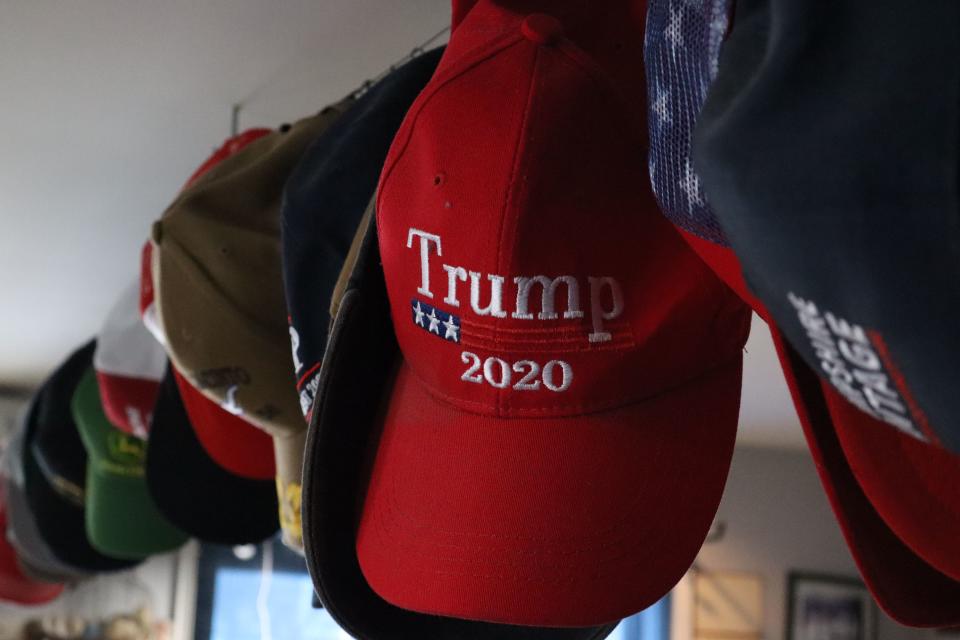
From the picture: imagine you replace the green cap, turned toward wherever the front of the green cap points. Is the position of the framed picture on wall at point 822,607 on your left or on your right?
on your left

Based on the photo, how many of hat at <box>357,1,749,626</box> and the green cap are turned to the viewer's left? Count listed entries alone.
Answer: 0

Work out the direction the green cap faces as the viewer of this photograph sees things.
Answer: facing the viewer and to the right of the viewer

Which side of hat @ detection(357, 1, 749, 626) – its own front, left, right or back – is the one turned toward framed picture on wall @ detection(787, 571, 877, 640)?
back

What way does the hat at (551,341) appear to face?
toward the camera
